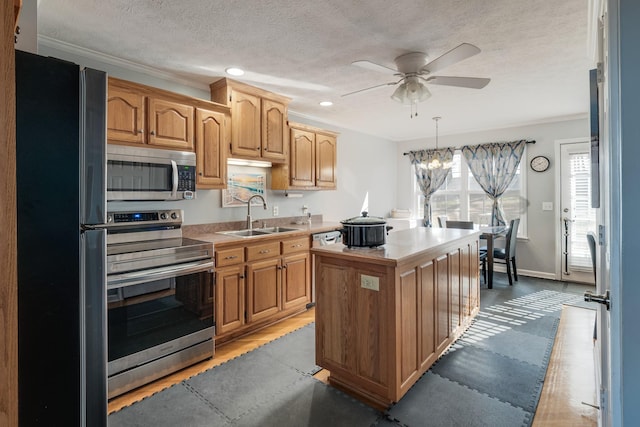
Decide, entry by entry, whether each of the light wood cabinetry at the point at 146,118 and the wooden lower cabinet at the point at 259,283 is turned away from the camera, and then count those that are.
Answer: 0

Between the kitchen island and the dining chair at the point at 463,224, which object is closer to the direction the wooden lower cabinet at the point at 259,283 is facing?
the kitchen island

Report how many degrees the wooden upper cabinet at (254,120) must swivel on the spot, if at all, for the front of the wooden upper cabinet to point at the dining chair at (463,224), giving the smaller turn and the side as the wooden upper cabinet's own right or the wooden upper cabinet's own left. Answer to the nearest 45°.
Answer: approximately 45° to the wooden upper cabinet's own left

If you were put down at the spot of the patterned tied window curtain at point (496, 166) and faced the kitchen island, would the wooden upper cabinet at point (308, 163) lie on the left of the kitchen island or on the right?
right

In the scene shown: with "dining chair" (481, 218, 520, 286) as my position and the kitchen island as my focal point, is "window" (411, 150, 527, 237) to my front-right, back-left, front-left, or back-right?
back-right

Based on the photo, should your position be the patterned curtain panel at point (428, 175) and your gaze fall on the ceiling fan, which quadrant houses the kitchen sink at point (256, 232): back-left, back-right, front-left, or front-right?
front-right

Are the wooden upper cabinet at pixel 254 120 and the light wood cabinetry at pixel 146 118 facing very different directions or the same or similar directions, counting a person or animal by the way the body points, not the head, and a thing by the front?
same or similar directions

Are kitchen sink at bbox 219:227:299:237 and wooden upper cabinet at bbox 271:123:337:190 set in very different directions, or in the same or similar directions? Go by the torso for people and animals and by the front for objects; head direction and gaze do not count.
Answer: same or similar directions

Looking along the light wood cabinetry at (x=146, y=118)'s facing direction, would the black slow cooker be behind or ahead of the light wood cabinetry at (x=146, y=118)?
ahead

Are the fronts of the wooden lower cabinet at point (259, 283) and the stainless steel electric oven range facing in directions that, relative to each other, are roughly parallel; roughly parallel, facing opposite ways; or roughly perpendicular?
roughly parallel

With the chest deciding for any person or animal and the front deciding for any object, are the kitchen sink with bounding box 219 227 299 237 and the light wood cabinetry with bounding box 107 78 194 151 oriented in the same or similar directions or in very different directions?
same or similar directions

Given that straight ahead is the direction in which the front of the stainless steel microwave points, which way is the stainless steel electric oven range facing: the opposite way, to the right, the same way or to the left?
the same way

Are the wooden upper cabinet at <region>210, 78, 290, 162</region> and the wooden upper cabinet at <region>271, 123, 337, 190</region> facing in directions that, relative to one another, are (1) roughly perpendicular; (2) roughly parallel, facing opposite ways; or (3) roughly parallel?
roughly parallel

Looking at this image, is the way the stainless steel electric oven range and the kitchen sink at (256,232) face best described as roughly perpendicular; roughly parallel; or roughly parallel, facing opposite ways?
roughly parallel

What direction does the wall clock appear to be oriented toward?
toward the camera

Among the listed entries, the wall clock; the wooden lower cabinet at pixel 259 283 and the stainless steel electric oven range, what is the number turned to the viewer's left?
0

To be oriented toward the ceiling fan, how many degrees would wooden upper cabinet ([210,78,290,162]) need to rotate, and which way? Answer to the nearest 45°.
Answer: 0° — it already faces it

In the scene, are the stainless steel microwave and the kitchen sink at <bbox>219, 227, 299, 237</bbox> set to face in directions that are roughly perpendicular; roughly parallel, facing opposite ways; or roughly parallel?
roughly parallel

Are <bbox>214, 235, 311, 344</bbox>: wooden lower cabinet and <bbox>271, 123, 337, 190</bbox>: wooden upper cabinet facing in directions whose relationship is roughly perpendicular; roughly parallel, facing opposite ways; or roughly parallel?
roughly parallel

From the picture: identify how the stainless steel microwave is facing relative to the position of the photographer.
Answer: facing the viewer and to the right of the viewer
